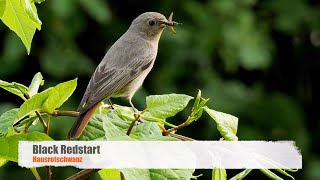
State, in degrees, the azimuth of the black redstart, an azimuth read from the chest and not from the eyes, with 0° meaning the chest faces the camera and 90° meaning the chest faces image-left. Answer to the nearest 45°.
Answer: approximately 270°

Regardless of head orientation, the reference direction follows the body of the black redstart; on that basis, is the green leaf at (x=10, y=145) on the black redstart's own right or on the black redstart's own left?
on the black redstart's own right

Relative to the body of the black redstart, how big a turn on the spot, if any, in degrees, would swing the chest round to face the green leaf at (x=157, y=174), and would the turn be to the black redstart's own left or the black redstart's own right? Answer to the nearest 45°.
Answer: approximately 90° to the black redstart's own right

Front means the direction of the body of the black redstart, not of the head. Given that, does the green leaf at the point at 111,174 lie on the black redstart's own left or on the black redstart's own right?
on the black redstart's own right

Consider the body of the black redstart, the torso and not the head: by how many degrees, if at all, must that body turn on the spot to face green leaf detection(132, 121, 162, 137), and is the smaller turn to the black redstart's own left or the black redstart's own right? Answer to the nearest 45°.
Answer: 0° — it already faces it
